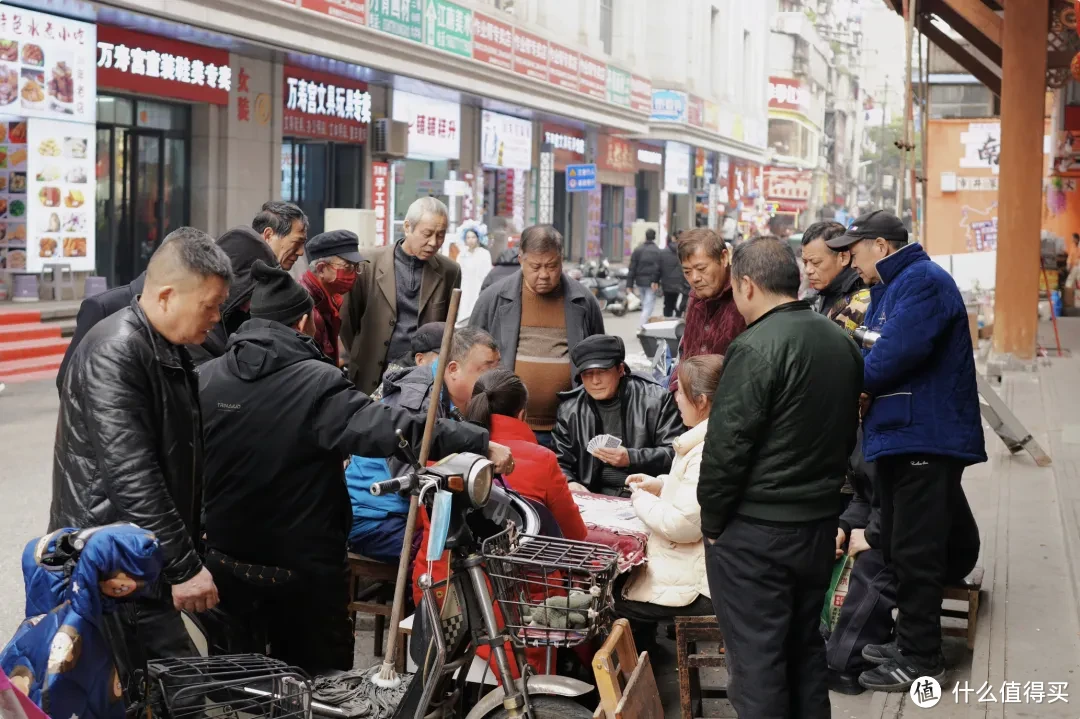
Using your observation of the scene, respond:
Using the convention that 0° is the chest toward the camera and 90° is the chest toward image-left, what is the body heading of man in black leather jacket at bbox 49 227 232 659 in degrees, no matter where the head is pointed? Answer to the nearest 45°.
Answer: approximately 270°

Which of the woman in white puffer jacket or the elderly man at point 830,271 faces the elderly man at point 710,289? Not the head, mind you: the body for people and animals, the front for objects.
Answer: the elderly man at point 830,271

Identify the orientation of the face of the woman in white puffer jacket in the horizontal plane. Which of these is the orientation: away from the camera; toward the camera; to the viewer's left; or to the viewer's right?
to the viewer's left

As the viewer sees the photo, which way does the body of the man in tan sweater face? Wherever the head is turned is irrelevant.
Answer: toward the camera

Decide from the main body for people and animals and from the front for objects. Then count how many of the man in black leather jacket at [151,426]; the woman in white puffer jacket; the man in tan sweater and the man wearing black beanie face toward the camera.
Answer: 1

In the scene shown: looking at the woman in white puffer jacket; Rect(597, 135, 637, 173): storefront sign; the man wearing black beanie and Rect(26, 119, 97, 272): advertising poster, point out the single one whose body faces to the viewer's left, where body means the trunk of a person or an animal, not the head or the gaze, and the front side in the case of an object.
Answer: the woman in white puffer jacket

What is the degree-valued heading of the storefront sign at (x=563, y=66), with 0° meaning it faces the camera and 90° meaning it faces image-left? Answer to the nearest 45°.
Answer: approximately 315°

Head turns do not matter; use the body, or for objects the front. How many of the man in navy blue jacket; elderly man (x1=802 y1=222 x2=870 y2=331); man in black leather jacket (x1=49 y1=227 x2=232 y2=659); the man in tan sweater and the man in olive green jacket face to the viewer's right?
1

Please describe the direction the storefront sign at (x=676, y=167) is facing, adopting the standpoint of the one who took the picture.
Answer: facing the viewer and to the right of the viewer

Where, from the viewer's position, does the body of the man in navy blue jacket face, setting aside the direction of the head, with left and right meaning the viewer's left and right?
facing to the left of the viewer

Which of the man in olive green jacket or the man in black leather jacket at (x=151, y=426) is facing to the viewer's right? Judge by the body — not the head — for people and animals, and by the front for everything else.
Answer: the man in black leather jacket

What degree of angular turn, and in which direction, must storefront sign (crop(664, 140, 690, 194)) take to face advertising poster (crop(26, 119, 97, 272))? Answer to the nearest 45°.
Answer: approximately 45° to its right

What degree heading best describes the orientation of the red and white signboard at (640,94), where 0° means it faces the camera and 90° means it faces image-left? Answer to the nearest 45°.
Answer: approximately 315°

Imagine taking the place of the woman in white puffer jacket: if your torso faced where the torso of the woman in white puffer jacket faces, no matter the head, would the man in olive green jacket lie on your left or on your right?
on your left
